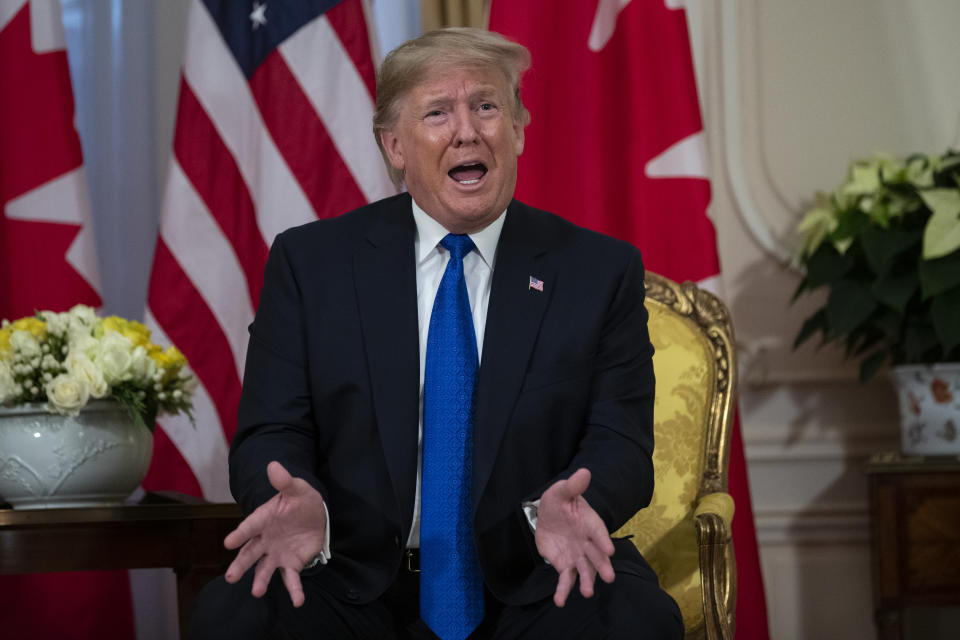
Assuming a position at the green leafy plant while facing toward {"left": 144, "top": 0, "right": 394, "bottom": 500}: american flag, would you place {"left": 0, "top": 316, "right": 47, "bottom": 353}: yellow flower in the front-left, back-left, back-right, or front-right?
front-left

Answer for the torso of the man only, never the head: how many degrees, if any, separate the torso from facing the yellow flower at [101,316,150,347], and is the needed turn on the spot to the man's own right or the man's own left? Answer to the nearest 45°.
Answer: approximately 135° to the man's own right

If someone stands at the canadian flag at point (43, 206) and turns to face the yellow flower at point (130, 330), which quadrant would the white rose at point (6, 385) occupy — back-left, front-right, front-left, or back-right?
front-right

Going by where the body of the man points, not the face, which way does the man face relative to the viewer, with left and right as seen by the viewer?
facing the viewer

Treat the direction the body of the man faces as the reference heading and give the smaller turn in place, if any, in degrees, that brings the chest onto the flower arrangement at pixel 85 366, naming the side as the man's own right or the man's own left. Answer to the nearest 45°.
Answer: approximately 135° to the man's own right

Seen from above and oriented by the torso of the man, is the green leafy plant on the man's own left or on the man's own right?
on the man's own left

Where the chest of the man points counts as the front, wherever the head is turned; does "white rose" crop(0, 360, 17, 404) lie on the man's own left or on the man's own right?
on the man's own right

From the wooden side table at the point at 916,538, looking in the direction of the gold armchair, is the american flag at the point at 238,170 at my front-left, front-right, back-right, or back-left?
front-right

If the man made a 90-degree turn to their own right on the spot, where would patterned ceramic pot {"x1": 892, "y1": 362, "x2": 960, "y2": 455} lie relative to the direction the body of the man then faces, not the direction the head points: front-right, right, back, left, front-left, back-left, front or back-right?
back-right

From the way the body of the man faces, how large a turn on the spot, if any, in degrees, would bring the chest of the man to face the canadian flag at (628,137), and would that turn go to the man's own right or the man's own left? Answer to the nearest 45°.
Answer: approximately 135° to the man's own left

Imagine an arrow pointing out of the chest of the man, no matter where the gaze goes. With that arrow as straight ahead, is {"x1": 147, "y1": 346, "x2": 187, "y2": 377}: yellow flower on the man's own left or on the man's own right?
on the man's own right
